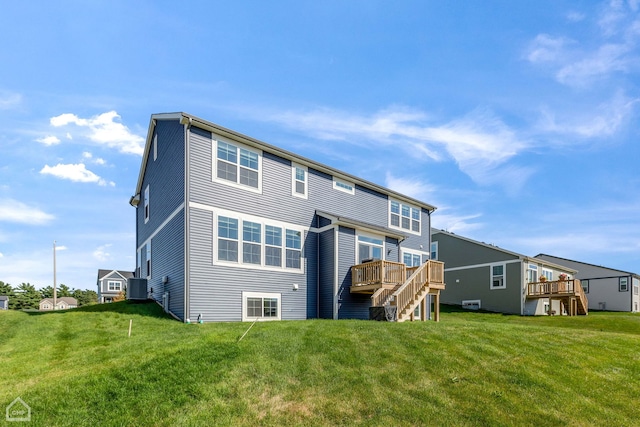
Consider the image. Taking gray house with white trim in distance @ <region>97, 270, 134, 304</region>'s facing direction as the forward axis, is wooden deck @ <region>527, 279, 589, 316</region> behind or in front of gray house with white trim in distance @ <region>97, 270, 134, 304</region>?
in front

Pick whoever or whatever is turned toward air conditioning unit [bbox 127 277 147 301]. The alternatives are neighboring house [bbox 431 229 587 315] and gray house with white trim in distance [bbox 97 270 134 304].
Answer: the gray house with white trim in distance

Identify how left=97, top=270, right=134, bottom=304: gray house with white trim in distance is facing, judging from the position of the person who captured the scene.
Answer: facing the viewer

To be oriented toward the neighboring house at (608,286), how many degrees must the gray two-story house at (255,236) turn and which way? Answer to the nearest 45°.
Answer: approximately 90° to its right

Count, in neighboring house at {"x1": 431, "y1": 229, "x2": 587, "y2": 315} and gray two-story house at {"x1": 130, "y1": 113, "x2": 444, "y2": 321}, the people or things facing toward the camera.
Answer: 0

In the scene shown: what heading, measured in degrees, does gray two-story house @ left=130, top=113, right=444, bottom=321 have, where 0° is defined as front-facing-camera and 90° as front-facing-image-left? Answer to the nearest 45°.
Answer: approximately 135°

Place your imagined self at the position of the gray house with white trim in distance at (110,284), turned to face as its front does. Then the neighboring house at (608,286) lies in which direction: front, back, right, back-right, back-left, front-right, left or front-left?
front-left

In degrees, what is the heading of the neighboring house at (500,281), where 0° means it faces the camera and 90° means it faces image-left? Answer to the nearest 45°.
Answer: approximately 135°

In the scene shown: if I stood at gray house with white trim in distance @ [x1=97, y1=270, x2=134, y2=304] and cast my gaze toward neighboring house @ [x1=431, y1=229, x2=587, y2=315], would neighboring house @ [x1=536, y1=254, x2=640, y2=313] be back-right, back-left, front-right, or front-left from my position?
front-left

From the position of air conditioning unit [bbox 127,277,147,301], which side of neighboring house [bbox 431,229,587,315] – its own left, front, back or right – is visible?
left

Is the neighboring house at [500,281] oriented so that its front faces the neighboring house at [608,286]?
no

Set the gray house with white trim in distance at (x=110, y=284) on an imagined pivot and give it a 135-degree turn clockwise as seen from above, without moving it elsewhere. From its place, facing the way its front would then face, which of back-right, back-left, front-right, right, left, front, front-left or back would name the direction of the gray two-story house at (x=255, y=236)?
back-left

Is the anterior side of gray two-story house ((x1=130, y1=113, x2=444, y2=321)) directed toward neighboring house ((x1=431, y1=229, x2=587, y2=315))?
no

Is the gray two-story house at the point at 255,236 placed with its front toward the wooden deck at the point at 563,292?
no

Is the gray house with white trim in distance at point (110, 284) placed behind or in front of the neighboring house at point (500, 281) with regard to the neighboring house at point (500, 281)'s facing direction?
in front
